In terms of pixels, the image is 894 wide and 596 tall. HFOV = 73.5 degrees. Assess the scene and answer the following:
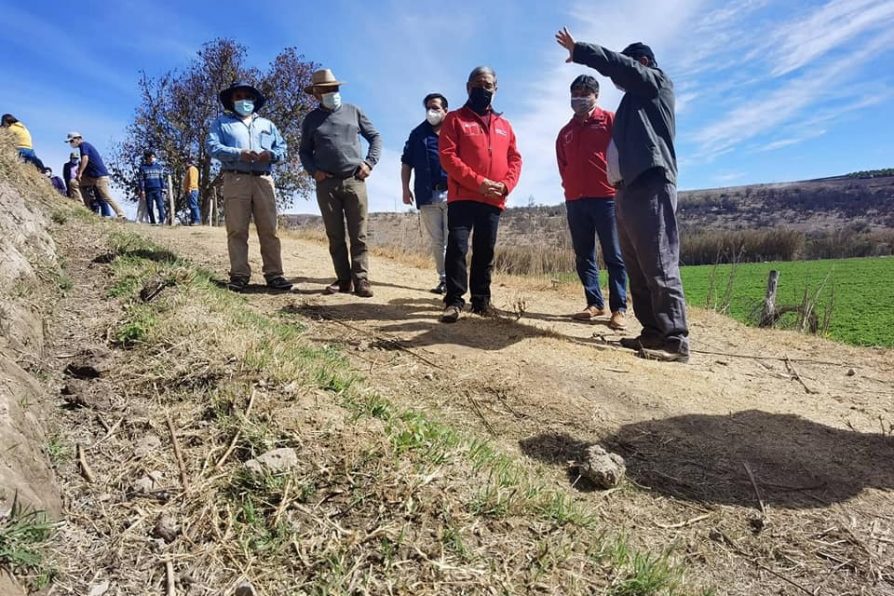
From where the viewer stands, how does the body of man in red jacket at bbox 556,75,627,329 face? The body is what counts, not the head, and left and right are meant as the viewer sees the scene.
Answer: facing the viewer and to the left of the viewer

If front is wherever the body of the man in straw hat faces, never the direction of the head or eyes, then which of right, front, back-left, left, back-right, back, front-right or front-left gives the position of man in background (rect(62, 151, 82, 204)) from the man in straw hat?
back-right

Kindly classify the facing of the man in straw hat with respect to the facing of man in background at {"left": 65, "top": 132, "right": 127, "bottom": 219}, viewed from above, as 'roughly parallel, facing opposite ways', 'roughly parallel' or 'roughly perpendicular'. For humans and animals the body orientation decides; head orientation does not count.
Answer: roughly perpendicular

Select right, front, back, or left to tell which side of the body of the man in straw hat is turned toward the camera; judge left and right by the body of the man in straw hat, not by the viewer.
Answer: front

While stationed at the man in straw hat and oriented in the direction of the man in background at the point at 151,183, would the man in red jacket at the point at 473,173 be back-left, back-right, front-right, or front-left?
back-right

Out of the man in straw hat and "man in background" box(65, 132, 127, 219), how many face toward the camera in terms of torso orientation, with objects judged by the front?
1

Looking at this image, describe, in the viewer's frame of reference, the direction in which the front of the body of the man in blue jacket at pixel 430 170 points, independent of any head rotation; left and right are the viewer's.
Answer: facing the viewer

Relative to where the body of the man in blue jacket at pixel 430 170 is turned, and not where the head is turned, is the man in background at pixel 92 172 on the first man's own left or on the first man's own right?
on the first man's own right

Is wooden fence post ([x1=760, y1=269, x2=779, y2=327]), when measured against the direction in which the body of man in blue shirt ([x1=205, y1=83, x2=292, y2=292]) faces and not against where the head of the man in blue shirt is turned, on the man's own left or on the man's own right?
on the man's own left

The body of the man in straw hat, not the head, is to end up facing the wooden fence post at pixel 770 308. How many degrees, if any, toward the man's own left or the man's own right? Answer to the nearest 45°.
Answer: approximately 90° to the man's own left

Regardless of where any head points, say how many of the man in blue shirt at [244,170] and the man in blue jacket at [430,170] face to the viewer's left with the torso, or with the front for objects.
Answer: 0

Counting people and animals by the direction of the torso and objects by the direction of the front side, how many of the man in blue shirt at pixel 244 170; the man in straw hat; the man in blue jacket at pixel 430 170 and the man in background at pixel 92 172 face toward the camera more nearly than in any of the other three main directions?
3

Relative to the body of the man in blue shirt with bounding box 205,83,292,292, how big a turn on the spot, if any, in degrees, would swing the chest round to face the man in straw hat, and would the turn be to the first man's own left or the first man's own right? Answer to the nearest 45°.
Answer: approximately 90° to the first man's own left

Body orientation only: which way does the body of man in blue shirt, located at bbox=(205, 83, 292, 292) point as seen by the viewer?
toward the camera
